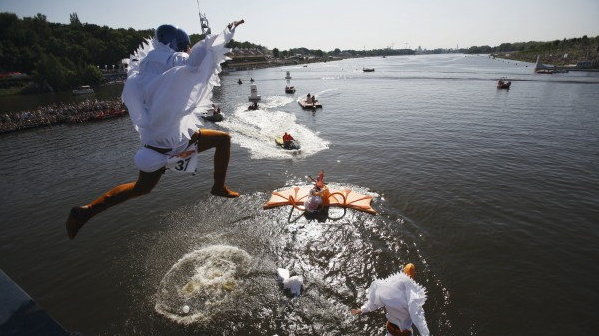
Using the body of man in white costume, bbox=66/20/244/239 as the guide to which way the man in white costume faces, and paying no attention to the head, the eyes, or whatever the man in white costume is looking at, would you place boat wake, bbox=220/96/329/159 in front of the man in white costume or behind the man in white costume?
in front

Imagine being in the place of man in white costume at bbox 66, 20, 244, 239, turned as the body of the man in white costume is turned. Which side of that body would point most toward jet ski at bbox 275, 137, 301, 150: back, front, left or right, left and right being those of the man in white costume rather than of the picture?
front

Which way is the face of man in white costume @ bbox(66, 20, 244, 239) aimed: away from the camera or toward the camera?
away from the camera

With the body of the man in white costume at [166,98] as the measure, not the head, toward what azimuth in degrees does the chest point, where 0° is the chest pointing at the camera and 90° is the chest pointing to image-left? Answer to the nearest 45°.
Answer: approximately 225°

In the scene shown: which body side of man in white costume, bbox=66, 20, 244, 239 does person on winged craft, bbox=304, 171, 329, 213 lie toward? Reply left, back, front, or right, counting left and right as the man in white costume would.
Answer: front
